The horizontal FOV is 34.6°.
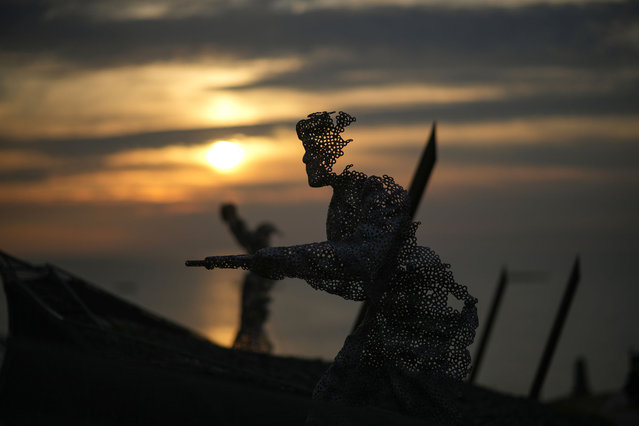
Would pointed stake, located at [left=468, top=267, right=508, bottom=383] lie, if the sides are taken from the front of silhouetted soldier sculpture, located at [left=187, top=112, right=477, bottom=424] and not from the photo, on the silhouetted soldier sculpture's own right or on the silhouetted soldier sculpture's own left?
on the silhouetted soldier sculpture's own right

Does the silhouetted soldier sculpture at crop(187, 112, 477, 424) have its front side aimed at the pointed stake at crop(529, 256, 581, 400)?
no

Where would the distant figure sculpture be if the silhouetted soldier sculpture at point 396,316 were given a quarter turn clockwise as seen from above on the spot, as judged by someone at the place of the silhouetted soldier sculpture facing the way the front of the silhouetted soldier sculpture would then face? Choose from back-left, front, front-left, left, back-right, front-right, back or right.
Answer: front

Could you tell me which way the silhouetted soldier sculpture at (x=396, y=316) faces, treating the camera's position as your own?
facing to the left of the viewer
